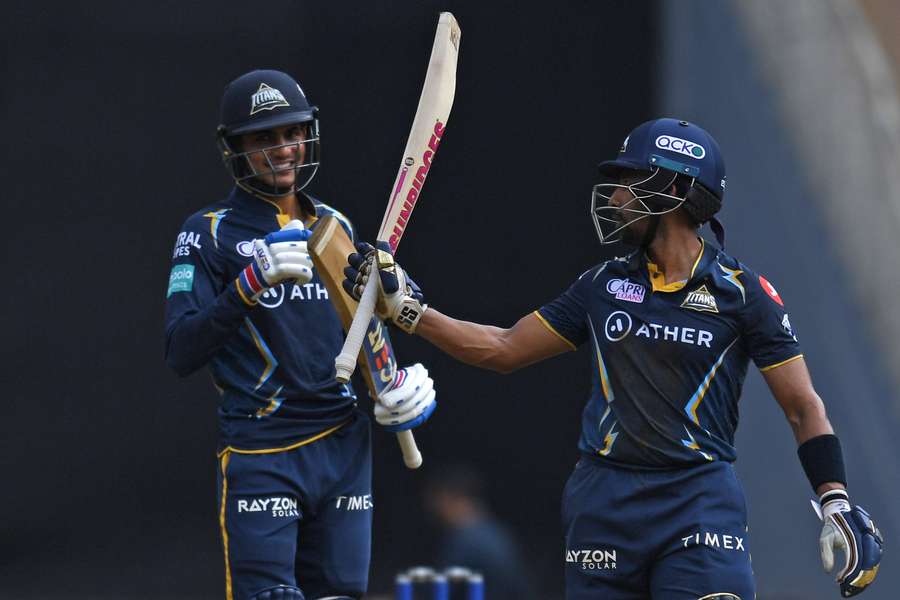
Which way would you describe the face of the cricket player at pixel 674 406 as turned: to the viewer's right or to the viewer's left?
to the viewer's left

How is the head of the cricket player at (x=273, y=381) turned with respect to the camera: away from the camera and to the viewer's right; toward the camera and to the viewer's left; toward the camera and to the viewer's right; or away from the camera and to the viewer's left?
toward the camera and to the viewer's right

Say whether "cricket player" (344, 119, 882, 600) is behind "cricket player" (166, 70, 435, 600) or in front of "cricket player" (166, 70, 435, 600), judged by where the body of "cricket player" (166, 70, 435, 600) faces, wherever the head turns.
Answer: in front
